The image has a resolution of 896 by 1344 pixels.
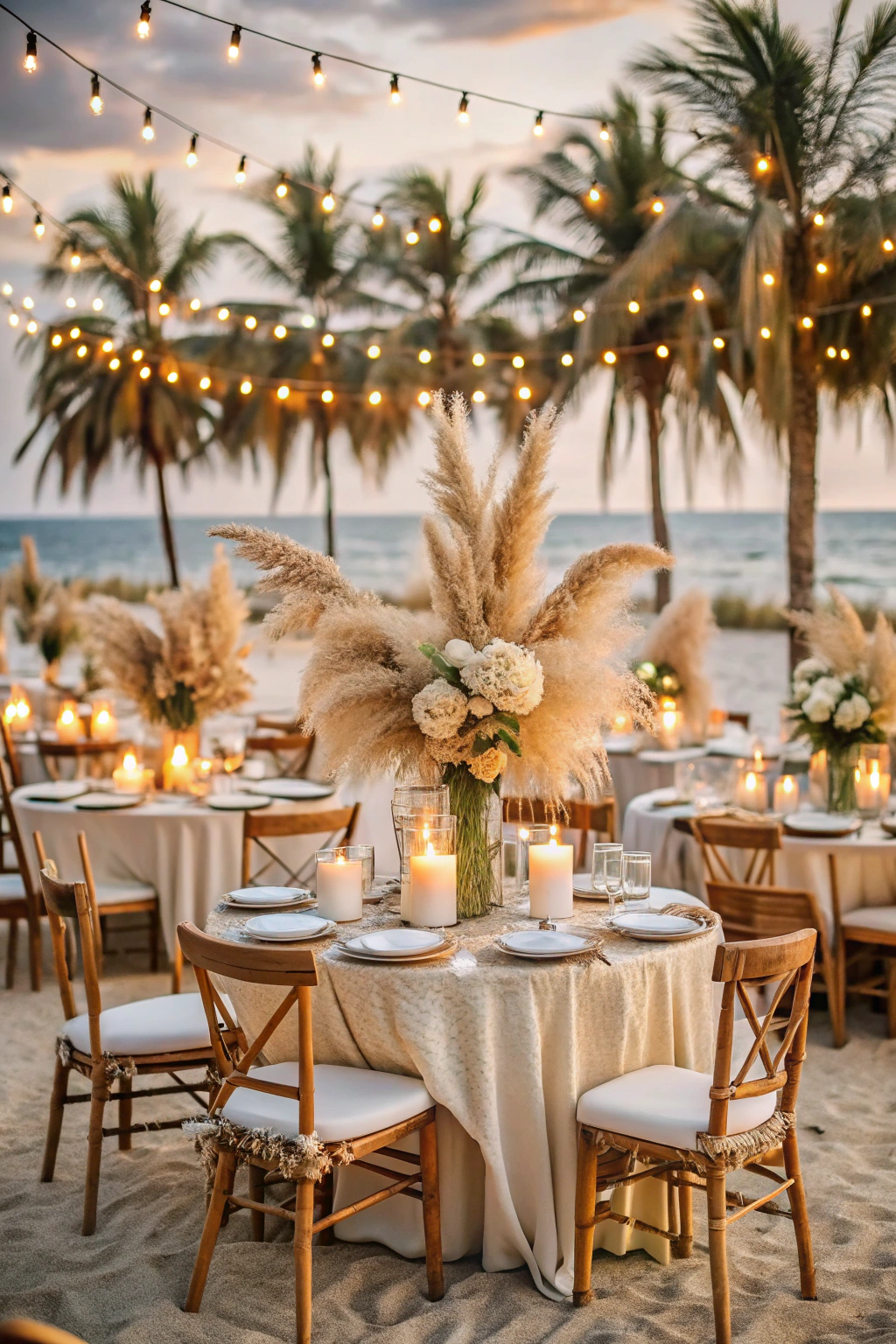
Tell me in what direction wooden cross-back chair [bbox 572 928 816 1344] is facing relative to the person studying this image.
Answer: facing away from the viewer and to the left of the viewer

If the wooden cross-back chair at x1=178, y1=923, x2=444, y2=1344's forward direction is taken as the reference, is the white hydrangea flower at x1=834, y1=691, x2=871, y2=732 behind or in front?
in front

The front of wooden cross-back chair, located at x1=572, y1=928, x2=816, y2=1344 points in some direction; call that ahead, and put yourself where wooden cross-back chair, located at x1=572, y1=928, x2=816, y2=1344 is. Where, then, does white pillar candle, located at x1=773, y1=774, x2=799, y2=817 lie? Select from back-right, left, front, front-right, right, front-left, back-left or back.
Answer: front-right

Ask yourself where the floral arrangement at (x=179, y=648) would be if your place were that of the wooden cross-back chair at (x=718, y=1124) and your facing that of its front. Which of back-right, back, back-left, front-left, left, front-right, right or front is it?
front

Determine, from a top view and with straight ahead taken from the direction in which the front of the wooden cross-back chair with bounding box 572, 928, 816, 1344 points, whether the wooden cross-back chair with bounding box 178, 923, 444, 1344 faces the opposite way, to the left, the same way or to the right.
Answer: to the right

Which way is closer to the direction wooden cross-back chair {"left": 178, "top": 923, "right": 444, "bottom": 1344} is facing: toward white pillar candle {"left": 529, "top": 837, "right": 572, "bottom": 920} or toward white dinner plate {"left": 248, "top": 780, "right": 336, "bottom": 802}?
the white pillar candle

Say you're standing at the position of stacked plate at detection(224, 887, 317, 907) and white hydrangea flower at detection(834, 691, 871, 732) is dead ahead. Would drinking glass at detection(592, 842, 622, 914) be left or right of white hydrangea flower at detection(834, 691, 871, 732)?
right

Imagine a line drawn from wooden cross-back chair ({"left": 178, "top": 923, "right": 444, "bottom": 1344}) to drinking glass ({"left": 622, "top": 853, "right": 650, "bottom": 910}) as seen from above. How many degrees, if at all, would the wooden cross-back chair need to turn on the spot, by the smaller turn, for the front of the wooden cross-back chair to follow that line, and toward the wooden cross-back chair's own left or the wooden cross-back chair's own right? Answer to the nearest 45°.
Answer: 0° — it already faces it

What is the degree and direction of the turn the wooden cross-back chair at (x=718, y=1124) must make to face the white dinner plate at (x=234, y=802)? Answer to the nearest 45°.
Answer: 0° — it already faces it

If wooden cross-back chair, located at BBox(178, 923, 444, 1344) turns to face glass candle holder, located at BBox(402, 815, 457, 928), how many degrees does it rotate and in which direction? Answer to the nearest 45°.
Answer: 0° — it already faces it

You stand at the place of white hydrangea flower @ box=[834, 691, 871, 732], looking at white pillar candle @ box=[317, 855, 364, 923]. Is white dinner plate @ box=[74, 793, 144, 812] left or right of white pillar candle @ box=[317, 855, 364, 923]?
right

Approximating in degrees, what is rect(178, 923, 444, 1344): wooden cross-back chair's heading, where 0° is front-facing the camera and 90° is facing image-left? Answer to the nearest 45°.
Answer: approximately 225°

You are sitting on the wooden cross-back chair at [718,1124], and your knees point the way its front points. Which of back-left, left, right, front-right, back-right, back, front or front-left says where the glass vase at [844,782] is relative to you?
front-right

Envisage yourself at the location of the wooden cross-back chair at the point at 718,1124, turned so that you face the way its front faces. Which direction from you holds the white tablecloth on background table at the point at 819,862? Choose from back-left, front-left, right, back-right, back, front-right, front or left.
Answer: front-right

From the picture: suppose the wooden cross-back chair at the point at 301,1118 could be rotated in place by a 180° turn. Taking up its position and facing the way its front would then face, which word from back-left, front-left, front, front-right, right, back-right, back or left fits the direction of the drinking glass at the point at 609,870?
back

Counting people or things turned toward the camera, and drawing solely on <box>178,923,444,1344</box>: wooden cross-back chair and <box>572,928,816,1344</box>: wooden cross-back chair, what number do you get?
0

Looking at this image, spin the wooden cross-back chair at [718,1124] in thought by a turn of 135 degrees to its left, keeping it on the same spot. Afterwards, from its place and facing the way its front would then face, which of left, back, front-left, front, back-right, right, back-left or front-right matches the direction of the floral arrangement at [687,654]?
back

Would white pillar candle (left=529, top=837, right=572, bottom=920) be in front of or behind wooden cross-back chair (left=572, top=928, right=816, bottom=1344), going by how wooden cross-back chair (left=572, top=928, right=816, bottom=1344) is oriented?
in front

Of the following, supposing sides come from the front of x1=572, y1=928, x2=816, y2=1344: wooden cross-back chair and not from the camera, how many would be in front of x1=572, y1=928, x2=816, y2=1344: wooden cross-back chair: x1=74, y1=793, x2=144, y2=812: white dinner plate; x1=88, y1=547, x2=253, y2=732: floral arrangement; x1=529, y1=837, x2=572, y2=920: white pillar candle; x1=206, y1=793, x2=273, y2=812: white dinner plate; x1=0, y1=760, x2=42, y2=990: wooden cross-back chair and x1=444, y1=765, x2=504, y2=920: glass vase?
6

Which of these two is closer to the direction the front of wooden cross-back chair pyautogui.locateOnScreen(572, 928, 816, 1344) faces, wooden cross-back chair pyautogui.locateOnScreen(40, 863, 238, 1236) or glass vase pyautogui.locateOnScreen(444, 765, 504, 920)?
the glass vase
